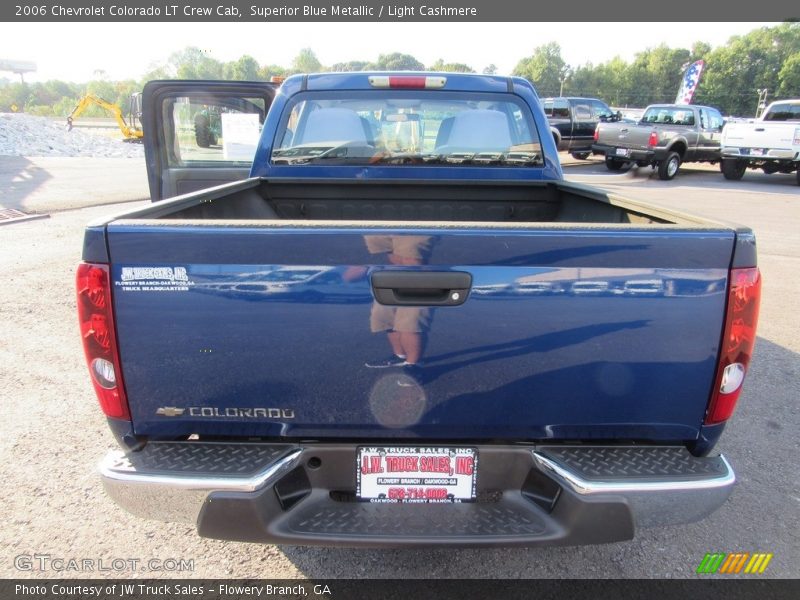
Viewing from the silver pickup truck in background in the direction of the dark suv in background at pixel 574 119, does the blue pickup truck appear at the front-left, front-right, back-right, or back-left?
back-left

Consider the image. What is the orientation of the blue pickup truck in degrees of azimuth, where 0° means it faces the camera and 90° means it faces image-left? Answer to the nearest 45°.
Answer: approximately 180°

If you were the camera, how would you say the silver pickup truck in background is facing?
facing away from the viewer and to the right of the viewer

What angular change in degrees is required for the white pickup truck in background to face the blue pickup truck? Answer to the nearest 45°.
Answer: approximately 135° to its right

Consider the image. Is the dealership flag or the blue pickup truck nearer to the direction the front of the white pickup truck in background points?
the dealership flag

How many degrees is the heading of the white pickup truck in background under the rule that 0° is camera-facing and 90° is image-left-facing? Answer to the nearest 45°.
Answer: approximately 225°

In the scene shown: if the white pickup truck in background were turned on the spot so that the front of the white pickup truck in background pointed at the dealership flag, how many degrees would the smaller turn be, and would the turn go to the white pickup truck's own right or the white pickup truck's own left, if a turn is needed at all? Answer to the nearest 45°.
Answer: approximately 45° to the white pickup truck's own left

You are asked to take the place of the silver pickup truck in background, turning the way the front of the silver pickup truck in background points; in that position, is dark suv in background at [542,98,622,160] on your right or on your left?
on your left

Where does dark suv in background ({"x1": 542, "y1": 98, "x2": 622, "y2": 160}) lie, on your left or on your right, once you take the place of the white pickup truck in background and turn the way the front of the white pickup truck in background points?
on your left

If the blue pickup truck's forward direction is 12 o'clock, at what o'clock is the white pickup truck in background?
The white pickup truck in background is roughly at 1 o'clock from the blue pickup truck.

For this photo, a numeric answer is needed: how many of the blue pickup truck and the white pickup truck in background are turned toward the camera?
0

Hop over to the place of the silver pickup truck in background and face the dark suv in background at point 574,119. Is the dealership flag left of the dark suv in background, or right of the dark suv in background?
right

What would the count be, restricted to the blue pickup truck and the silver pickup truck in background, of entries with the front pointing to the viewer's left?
0
